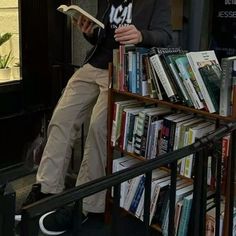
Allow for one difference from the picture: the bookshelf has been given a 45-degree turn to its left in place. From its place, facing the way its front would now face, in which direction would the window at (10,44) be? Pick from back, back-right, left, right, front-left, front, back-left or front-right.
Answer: back-right

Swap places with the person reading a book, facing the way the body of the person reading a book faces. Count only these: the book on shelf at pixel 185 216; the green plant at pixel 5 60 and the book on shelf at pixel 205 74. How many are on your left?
2

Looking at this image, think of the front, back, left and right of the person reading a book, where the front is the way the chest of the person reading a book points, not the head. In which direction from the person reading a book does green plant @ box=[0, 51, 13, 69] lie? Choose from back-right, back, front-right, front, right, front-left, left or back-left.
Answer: right

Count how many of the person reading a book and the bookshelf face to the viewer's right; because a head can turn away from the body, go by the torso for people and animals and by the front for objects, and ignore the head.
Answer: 0

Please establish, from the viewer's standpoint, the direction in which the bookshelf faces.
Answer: facing the viewer and to the left of the viewer

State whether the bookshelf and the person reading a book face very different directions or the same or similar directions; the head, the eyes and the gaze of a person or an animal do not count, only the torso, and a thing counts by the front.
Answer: same or similar directions

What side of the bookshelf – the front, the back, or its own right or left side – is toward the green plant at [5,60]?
right

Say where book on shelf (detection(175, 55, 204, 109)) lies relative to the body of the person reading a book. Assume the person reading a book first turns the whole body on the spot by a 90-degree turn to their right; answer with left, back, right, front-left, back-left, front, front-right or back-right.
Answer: back

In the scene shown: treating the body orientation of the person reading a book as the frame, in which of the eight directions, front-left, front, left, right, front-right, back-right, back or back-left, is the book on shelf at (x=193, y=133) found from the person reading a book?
left

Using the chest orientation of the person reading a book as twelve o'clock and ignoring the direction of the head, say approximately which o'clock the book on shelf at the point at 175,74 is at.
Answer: The book on shelf is roughly at 9 o'clock from the person reading a book.
